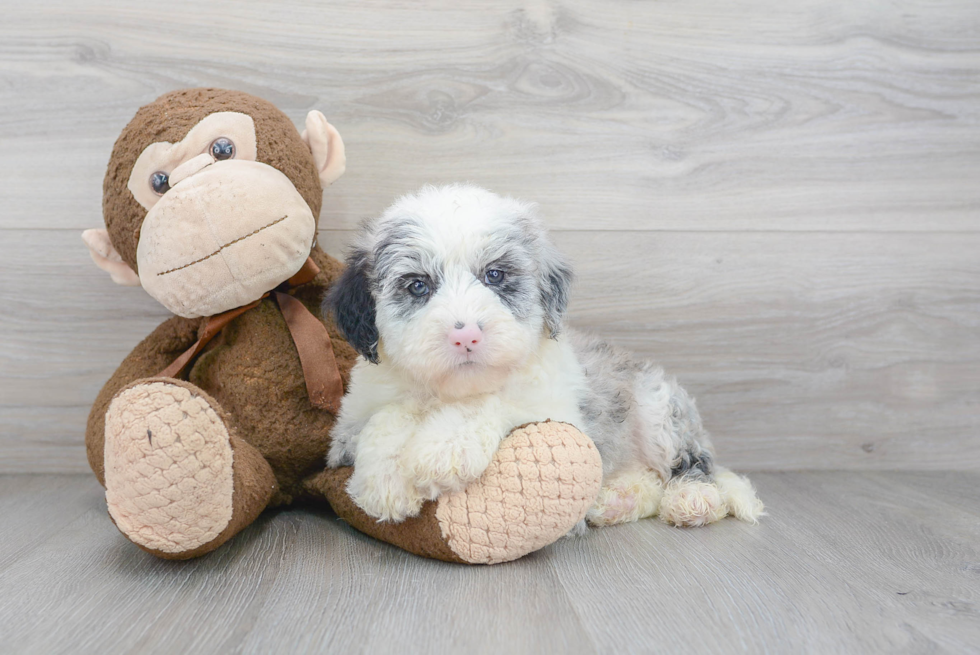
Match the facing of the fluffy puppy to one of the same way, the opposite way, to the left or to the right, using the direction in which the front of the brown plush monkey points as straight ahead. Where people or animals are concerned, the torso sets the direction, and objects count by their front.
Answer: to the right

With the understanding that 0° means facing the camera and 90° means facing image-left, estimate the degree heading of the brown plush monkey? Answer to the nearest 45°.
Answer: approximately 0°

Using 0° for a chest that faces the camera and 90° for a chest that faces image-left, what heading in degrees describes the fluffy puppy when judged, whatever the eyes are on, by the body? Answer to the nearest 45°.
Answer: approximately 45°
